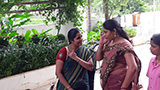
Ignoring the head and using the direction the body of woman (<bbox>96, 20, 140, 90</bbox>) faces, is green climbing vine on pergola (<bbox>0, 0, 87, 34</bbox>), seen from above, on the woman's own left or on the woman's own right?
on the woman's own right

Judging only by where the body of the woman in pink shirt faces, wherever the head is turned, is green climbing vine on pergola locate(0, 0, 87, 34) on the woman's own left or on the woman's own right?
on the woman's own right

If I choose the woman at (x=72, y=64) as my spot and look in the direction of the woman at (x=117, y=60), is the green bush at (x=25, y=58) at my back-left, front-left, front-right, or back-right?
back-left

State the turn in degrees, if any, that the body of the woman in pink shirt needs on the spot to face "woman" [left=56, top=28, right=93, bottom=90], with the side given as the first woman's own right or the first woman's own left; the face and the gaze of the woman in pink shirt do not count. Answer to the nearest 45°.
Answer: approximately 45° to the first woman's own right

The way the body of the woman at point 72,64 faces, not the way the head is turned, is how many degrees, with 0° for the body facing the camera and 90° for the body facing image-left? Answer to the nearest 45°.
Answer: approximately 315°

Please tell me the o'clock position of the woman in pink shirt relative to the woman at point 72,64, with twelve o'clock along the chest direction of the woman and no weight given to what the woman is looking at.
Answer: The woman in pink shirt is roughly at 11 o'clock from the woman.

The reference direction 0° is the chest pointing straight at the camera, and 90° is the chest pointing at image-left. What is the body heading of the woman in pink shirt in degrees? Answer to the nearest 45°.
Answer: approximately 45°

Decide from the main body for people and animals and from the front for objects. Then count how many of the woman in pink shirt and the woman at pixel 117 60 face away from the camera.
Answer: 0
